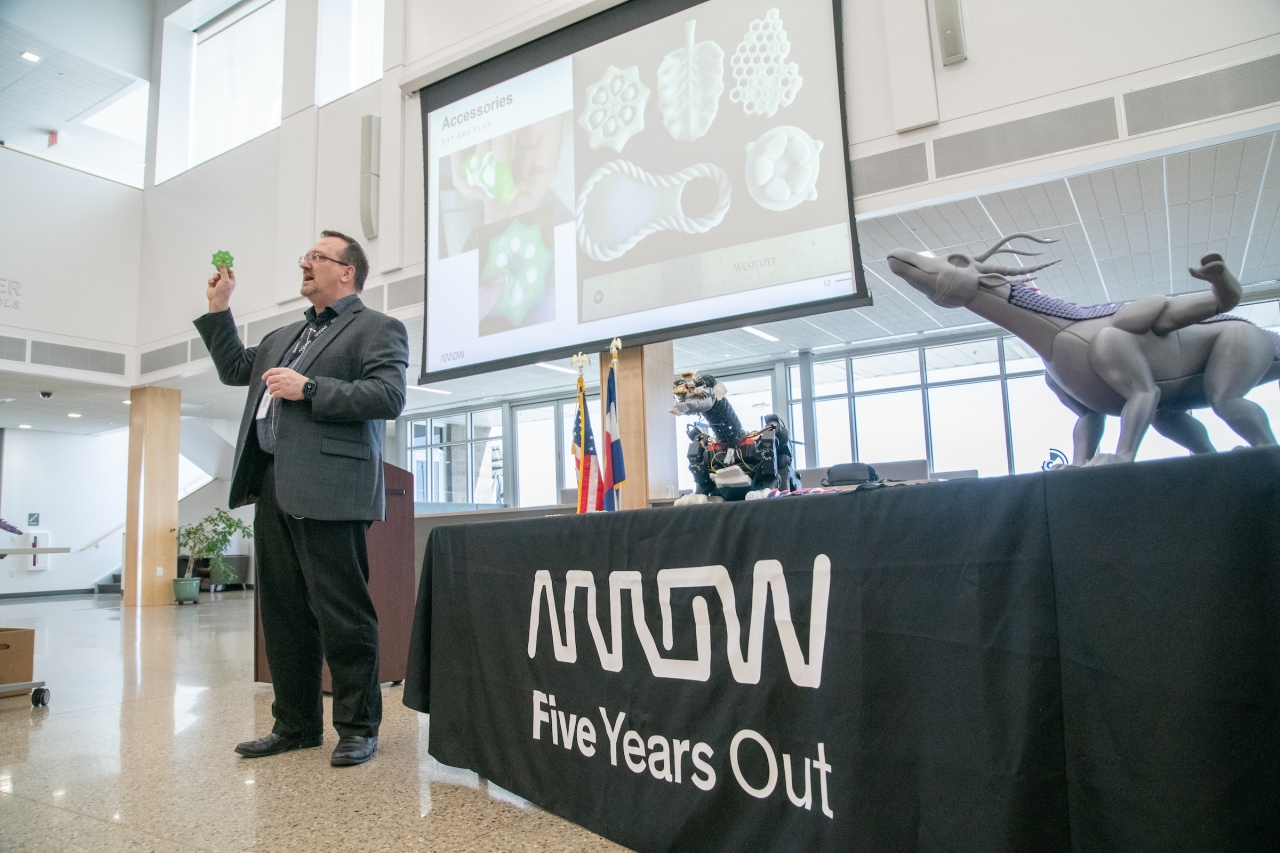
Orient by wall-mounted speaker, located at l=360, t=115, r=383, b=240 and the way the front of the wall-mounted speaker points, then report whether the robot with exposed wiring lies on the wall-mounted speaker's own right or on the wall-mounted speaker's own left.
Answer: on the wall-mounted speaker's own left

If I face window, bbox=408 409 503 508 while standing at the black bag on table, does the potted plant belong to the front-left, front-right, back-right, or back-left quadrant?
front-left

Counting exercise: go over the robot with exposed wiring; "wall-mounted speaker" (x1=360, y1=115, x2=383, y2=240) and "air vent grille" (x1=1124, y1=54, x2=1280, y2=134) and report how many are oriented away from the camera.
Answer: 0

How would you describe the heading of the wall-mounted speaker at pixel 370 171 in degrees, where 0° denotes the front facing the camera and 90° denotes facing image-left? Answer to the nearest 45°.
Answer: approximately 45°

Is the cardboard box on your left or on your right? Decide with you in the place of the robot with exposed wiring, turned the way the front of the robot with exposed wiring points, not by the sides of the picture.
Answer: on your right

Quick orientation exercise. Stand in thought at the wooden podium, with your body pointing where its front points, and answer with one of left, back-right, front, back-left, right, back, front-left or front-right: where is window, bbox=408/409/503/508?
back-right

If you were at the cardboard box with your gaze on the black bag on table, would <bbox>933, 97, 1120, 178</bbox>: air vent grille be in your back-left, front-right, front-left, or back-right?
front-left

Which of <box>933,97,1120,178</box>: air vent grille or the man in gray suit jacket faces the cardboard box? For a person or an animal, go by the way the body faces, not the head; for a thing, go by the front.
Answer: the air vent grille

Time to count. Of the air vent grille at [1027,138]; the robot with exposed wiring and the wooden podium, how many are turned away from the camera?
0

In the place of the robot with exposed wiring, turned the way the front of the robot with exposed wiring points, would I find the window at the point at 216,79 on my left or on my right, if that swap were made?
on my right

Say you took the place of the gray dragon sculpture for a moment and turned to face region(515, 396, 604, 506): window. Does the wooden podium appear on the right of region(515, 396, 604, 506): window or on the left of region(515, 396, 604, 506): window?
left

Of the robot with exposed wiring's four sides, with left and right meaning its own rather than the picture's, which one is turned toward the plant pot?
right

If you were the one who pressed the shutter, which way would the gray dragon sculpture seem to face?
facing to the left of the viewer

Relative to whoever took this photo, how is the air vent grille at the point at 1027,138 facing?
facing the viewer and to the left of the viewer

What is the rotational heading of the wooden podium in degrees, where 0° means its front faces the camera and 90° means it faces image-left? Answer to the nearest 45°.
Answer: approximately 45°
